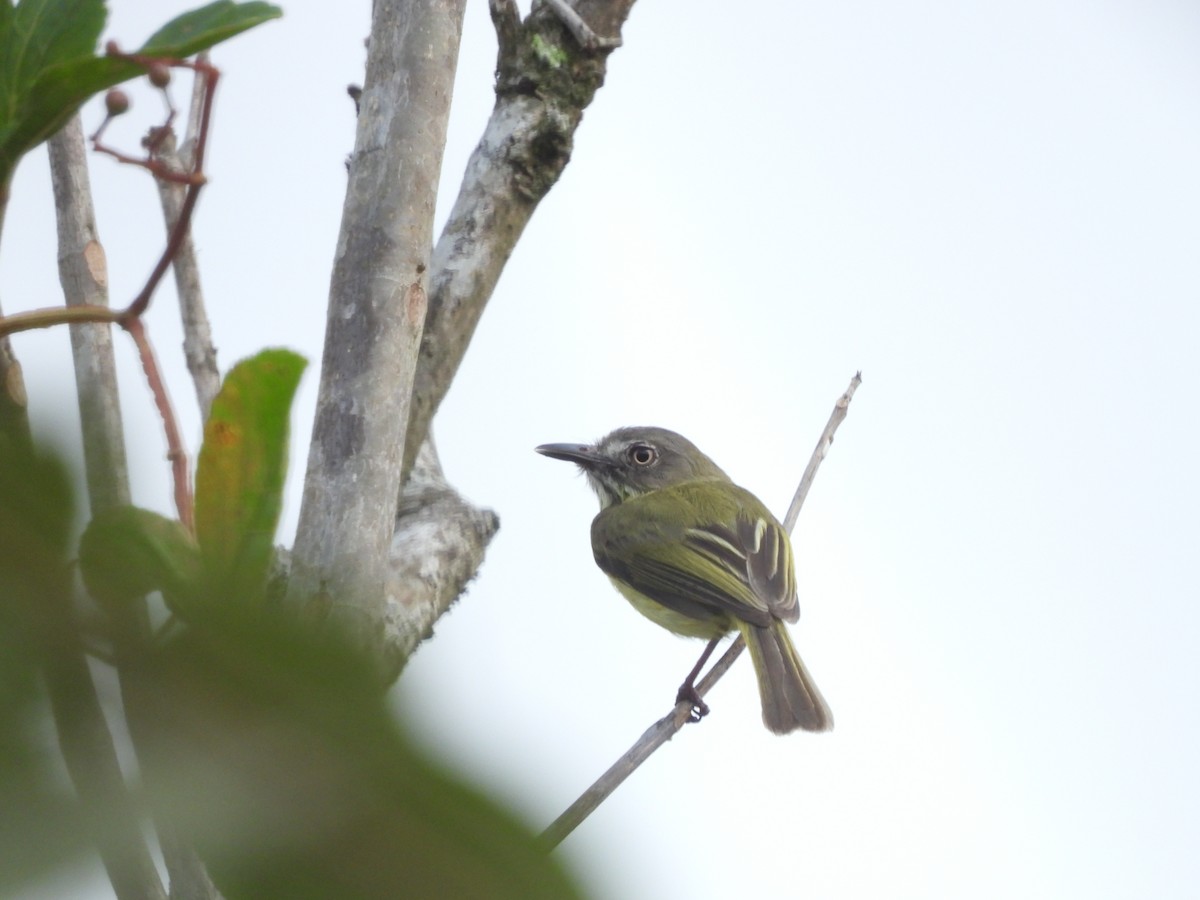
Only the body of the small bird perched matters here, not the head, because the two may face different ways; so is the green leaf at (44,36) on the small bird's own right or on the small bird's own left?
on the small bird's own left

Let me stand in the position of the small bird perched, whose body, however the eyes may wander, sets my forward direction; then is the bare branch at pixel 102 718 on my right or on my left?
on my left

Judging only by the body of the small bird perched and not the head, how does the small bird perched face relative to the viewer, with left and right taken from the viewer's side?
facing away from the viewer and to the left of the viewer

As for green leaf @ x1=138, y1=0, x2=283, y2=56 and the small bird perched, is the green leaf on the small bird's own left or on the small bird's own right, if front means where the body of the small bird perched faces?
on the small bird's own left

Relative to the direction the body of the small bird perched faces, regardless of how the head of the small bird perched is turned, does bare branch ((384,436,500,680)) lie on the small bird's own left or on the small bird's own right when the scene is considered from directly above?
on the small bird's own left

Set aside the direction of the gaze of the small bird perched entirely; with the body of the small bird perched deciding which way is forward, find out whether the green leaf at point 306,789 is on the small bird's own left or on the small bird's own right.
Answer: on the small bird's own left
